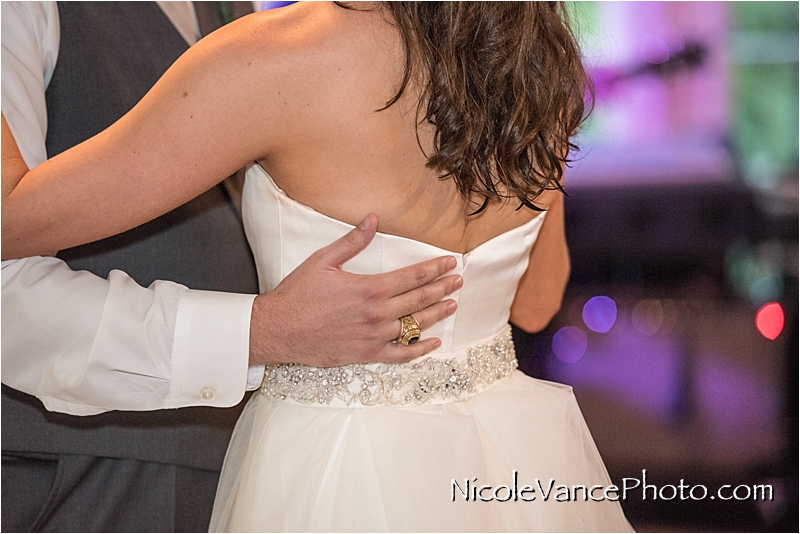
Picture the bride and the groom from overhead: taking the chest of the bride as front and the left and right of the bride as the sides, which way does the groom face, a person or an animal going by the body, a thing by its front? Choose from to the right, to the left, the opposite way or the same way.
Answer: the opposite way

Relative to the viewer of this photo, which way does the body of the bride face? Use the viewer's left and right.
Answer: facing away from the viewer and to the left of the viewer

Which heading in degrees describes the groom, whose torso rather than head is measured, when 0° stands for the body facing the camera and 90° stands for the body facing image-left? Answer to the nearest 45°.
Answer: approximately 315°
